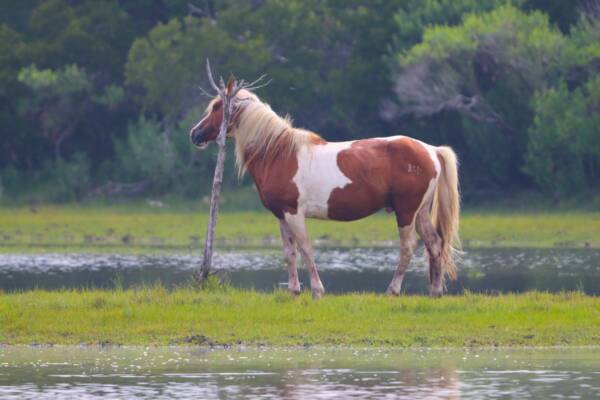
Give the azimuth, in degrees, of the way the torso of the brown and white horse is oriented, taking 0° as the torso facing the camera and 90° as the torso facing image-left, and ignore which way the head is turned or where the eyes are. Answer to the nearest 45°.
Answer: approximately 90°
